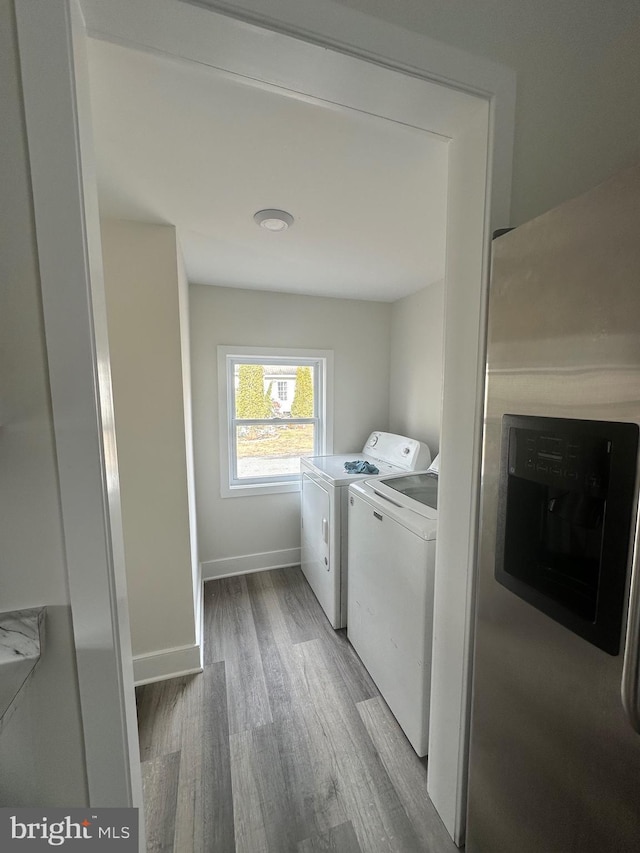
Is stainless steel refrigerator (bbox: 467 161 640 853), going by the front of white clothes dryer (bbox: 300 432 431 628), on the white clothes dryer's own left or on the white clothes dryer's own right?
on the white clothes dryer's own left

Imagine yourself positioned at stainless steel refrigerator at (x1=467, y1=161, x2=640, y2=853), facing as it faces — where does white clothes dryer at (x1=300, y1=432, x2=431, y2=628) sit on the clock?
The white clothes dryer is roughly at 3 o'clock from the stainless steel refrigerator.

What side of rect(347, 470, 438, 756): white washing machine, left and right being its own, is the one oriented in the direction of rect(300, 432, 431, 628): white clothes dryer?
right

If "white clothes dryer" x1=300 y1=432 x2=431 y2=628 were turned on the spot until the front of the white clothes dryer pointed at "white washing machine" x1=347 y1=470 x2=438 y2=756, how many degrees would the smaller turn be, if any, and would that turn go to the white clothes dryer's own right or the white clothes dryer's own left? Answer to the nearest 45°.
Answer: approximately 90° to the white clothes dryer's own left

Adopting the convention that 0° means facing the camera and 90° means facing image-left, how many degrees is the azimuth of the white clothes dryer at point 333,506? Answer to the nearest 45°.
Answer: approximately 45°
